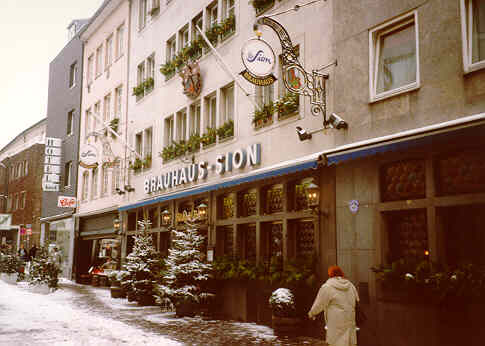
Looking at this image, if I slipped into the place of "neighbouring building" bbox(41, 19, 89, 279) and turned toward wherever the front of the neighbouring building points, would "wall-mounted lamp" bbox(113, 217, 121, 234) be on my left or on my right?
on my left

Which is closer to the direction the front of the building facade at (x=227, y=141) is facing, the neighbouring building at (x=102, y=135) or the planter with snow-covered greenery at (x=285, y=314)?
the planter with snow-covered greenery

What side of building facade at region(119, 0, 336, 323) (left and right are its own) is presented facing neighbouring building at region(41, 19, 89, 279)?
right

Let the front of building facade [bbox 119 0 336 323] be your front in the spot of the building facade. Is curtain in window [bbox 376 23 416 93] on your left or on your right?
on your left

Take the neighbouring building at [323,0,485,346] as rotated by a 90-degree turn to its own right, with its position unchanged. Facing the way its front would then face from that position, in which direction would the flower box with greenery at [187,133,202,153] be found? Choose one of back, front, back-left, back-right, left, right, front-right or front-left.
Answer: front

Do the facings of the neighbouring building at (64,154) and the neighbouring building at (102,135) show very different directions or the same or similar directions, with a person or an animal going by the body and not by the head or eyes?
same or similar directions

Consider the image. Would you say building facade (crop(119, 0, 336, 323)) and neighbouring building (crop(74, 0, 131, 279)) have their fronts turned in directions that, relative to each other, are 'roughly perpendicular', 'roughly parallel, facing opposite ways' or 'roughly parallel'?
roughly parallel

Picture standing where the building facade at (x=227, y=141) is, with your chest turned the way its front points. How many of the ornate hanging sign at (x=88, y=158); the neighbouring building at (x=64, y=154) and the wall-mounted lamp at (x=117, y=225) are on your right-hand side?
3

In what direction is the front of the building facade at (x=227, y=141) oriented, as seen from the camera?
facing the viewer and to the left of the viewer

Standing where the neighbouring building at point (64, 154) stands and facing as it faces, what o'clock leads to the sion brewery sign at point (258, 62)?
The sion brewery sign is roughly at 10 o'clock from the neighbouring building.

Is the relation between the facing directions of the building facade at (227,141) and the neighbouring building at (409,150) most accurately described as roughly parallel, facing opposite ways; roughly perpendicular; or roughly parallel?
roughly parallel

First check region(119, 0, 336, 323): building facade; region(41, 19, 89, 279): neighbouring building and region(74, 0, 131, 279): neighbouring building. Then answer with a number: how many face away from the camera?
0

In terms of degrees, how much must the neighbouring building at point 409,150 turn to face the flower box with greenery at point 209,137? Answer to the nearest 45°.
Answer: approximately 90° to its right

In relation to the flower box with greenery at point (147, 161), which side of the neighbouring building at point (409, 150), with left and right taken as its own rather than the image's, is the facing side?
right

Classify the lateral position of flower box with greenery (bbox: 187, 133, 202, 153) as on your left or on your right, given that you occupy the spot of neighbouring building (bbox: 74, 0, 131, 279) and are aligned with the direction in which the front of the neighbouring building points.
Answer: on your left

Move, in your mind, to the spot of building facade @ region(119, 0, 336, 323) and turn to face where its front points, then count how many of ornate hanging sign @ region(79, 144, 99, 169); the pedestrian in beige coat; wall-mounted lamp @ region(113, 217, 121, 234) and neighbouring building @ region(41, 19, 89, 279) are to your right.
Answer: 3
